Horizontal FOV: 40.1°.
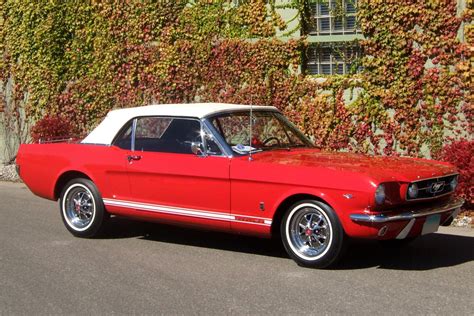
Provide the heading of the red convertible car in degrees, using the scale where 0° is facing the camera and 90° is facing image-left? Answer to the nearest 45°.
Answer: approximately 315°
